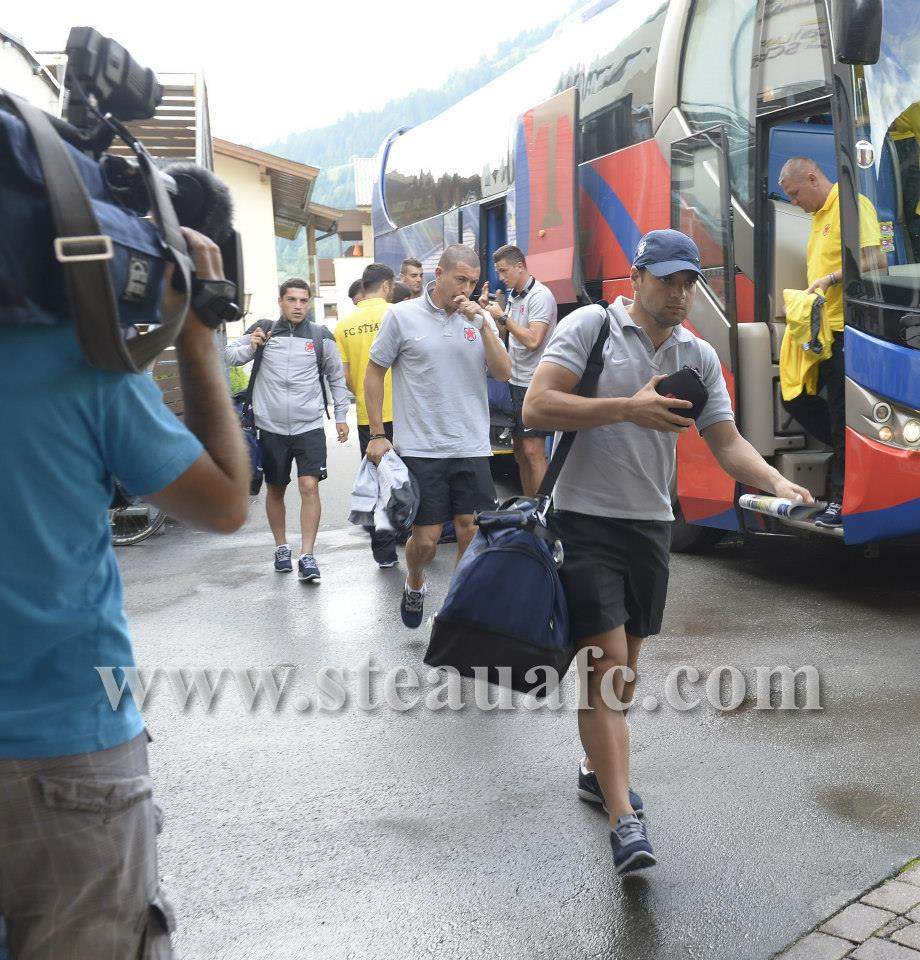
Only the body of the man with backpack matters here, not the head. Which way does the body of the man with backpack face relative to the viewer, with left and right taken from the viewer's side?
facing the viewer

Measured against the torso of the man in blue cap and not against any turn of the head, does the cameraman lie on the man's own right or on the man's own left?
on the man's own right

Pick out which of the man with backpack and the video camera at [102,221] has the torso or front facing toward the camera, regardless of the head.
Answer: the man with backpack

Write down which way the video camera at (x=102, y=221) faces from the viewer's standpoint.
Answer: facing away from the viewer and to the right of the viewer

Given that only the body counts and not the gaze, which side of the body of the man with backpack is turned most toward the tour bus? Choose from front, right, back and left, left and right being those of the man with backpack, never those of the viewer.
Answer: left

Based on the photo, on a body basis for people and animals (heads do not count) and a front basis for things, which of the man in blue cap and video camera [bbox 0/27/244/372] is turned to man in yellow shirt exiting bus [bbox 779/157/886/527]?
the video camera

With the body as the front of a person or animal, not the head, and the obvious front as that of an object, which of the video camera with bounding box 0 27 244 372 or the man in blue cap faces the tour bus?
the video camera

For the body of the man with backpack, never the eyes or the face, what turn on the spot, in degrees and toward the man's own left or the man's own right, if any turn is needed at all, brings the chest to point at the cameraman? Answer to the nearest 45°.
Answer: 0° — they already face them

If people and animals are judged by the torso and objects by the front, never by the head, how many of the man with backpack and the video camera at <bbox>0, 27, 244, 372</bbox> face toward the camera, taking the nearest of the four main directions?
1

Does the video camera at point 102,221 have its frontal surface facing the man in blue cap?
yes

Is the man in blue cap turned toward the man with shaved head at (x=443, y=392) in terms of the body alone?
no

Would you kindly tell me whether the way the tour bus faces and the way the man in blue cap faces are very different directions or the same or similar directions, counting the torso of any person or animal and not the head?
same or similar directions

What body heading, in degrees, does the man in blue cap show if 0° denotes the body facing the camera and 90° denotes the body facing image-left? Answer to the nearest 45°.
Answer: approximately 315°

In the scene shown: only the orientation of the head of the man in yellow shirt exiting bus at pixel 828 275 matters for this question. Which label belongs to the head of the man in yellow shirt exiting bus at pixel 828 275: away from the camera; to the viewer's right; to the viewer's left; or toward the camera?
to the viewer's left

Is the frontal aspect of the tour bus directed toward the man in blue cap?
no

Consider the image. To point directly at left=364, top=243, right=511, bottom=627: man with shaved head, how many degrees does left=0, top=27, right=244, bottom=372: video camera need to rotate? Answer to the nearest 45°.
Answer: approximately 45° to its left

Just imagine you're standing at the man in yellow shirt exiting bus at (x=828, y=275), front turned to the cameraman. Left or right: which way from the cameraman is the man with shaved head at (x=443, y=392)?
right

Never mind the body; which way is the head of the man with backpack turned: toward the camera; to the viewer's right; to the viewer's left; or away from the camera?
toward the camera

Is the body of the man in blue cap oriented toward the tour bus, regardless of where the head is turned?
no

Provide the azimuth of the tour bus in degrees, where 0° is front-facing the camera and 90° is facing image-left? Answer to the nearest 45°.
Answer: approximately 315°
